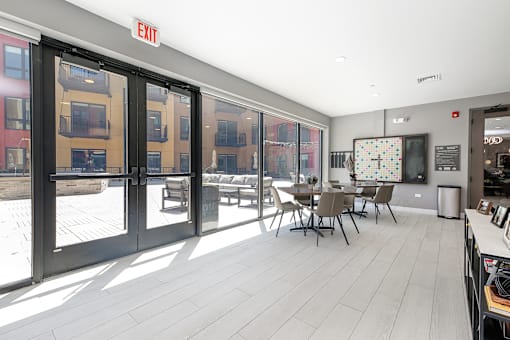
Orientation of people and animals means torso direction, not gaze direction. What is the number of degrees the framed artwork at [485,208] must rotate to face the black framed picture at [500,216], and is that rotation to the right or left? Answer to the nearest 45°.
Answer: approximately 45° to its left

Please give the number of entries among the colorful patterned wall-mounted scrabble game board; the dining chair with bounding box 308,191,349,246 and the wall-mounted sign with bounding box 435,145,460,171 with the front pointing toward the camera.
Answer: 2

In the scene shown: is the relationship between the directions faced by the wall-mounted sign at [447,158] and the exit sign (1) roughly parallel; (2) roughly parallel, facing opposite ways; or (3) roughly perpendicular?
roughly perpendicular

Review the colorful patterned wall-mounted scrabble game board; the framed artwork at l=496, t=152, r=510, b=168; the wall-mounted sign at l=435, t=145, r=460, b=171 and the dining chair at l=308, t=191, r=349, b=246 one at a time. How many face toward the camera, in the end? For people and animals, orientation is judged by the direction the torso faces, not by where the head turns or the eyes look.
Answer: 3

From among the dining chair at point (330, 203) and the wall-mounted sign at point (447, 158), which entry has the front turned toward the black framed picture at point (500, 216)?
the wall-mounted sign

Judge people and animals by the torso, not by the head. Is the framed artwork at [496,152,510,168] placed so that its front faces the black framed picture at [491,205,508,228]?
yes

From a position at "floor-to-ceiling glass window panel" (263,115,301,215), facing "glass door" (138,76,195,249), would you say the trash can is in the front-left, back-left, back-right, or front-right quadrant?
back-left

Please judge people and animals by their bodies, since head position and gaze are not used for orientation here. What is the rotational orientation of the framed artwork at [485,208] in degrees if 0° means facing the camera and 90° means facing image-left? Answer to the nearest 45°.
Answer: approximately 45°

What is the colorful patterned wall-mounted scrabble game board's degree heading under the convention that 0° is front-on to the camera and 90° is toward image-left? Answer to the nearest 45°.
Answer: approximately 0°

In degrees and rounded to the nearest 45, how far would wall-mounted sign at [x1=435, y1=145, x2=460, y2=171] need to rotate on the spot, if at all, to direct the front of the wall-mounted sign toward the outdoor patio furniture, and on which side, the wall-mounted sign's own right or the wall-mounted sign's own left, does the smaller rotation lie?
approximately 45° to the wall-mounted sign's own right
